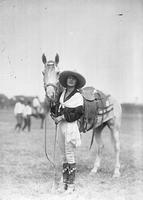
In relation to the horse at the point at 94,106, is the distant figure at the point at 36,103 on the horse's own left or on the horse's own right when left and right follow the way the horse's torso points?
on the horse's own right

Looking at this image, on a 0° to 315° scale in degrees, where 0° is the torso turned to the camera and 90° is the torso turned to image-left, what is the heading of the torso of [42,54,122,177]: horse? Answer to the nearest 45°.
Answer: approximately 45°
